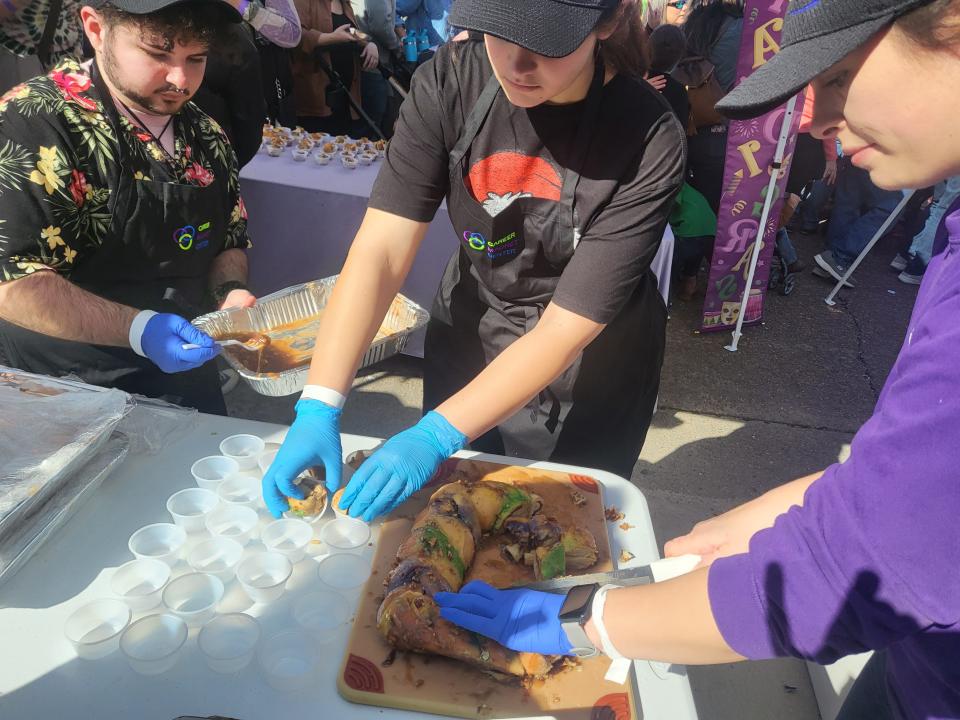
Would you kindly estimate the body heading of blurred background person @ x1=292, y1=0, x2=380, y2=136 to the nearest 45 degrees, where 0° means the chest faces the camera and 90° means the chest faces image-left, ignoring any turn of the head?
approximately 315°

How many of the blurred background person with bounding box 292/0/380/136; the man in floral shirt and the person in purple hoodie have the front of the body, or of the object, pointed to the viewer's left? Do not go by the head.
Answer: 1

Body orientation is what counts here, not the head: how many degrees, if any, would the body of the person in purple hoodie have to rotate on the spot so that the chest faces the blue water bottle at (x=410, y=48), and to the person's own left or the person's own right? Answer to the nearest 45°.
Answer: approximately 45° to the person's own right

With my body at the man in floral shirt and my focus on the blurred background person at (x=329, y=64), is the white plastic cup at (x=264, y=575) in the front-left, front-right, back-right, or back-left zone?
back-right

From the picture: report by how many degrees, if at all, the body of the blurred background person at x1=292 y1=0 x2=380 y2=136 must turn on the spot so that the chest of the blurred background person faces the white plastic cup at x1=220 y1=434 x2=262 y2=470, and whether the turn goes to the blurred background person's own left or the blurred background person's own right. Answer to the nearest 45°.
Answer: approximately 45° to the blurred background person's own right

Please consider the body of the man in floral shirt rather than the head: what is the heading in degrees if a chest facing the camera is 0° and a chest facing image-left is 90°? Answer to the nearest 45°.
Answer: approximately 315°

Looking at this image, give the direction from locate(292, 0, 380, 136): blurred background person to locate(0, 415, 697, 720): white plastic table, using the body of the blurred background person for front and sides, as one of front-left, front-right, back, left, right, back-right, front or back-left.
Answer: front-right

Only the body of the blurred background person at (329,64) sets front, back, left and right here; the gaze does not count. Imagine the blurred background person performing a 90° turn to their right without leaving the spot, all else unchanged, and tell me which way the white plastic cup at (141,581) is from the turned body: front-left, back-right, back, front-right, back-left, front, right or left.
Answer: front-left

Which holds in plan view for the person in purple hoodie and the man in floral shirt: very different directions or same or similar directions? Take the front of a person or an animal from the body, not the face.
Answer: very different directions

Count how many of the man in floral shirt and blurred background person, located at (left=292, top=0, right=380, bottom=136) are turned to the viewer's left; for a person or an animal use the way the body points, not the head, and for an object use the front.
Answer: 0

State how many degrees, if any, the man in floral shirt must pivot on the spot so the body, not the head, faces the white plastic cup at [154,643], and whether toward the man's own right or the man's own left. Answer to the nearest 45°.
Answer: approximately 45° to the man's own right

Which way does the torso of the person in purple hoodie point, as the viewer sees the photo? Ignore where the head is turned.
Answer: to the viewer's left

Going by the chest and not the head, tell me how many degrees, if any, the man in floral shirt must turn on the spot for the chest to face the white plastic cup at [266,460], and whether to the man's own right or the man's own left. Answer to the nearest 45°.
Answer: approximately 45° to the man's own right
